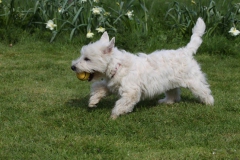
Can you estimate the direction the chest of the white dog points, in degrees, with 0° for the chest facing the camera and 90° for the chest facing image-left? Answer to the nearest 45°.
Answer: approximately 90°

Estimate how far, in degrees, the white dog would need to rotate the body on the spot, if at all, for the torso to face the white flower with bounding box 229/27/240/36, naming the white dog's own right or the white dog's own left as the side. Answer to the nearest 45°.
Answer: approximately 135° to the white dog's own right

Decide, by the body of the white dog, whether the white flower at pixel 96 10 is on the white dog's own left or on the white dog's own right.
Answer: on the white dog's own right
